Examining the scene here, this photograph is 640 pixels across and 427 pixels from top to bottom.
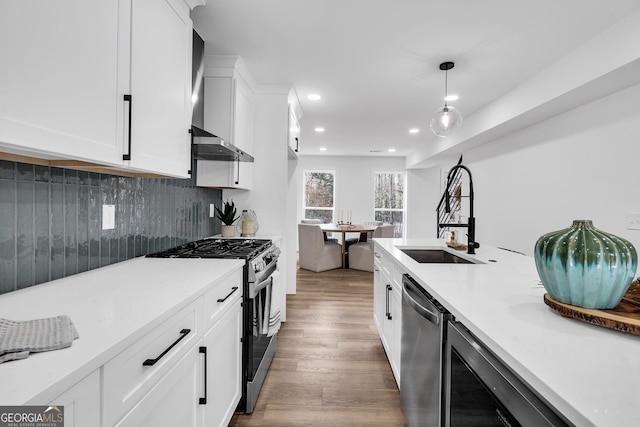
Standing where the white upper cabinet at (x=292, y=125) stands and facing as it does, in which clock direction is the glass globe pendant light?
The glass globe pendant light is roughly at 1 o'clock from the white upper cabinet.

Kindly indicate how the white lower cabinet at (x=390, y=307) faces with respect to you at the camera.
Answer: facing to the left of the viewer

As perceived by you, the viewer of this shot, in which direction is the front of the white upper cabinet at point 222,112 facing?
facing to the right of the viewer

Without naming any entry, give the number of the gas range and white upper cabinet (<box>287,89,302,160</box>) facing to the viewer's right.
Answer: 2

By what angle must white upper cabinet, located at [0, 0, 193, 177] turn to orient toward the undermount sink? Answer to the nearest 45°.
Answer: approximately 45° to its left

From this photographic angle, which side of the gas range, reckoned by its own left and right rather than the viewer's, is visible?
right

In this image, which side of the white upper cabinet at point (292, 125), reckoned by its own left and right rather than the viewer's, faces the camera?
right

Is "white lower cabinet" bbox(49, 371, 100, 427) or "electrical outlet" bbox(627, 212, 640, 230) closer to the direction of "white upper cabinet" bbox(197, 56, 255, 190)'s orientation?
the electrical outlet

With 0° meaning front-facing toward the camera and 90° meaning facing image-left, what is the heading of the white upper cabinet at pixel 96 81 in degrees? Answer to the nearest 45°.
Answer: approximately 315°

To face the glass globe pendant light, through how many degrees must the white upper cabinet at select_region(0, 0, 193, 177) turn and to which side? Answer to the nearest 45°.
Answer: approximately 45° to its left

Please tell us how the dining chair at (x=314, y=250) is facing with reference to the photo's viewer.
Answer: facing away from the viewer and to the right of the viewer

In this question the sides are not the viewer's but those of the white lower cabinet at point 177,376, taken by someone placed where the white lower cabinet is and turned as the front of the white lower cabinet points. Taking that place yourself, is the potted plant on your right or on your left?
on your left

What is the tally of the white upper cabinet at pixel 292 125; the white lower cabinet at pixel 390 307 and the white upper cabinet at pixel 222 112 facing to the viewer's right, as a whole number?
2

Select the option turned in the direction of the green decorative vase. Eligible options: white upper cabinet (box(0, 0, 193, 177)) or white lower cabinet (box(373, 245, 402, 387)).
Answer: the white upper cabinet

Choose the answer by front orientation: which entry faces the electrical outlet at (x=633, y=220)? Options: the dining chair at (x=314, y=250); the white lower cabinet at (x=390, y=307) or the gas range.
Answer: the gas range

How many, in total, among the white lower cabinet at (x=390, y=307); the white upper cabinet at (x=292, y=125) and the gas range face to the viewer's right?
2
